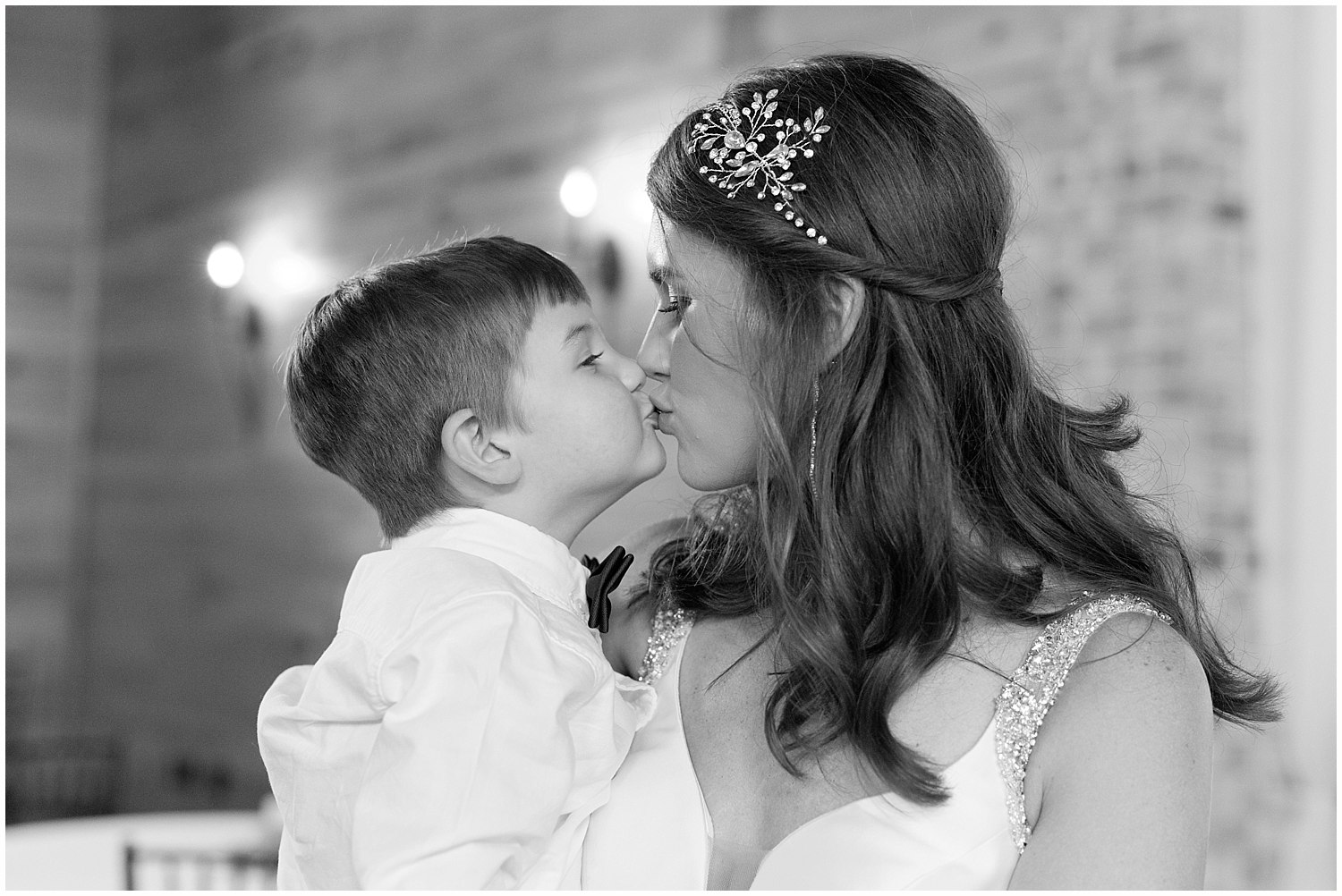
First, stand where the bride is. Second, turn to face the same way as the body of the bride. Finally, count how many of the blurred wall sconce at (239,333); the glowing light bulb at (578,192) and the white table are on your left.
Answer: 0

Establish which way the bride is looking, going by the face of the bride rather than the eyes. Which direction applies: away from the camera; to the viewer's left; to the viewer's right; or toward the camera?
to the viewer's left

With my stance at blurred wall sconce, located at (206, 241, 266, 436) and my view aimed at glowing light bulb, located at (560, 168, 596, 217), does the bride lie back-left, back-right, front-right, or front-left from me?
front-right

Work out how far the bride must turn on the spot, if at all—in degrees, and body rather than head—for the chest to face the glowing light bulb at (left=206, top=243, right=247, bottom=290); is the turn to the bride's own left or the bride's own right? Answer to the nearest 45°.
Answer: approximately 90° to the bride's own right

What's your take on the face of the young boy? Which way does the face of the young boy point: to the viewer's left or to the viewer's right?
to the viewer's right

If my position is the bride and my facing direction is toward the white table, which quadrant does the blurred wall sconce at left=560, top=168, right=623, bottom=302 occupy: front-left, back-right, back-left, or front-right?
front-right

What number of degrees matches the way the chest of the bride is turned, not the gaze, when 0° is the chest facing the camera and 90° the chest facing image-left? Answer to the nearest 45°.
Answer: approximately 45°

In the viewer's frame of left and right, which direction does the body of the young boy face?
facing to the right of the viewer

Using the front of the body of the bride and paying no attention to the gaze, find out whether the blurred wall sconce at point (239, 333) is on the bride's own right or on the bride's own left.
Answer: on the bride's own right
